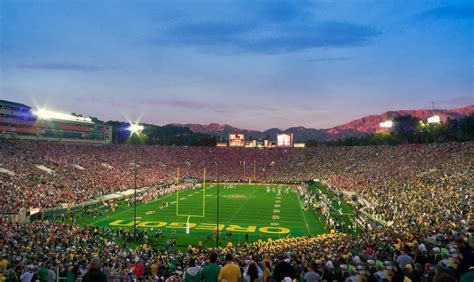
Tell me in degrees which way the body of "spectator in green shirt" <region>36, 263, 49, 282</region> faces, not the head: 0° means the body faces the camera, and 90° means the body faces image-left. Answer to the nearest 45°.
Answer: approximately 180°

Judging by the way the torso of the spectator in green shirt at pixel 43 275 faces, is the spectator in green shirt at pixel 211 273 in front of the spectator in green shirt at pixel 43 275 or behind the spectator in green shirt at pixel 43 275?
behind
